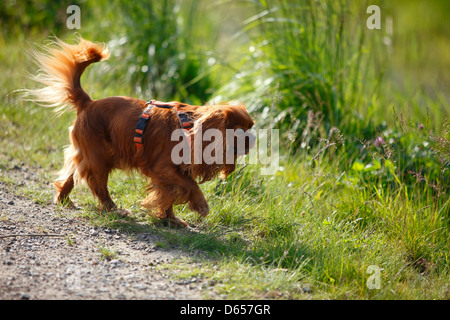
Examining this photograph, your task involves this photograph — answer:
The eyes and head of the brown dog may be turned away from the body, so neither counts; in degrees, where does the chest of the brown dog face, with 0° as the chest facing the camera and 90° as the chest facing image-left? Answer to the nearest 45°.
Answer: approximately 270°
